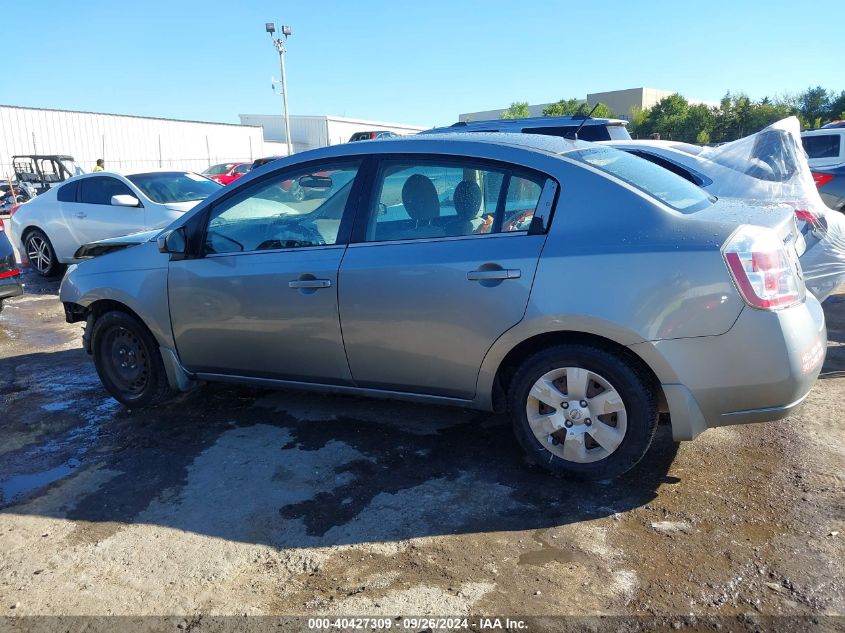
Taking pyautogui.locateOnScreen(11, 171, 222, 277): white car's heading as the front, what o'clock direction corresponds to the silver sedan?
The silver sedan is roughly at 1 o'clock from the white car.

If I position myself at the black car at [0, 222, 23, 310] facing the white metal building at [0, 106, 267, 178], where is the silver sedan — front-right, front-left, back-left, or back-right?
back-right

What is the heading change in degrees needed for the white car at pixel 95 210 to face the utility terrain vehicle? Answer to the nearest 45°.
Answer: approximately 135° to its left

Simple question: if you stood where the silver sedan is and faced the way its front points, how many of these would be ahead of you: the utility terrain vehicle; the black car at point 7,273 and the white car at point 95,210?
3

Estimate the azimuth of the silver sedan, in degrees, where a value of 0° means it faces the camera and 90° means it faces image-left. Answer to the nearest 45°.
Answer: approximately 135°

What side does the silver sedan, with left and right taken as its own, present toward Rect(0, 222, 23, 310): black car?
front

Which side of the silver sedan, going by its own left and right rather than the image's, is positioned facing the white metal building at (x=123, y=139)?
right
